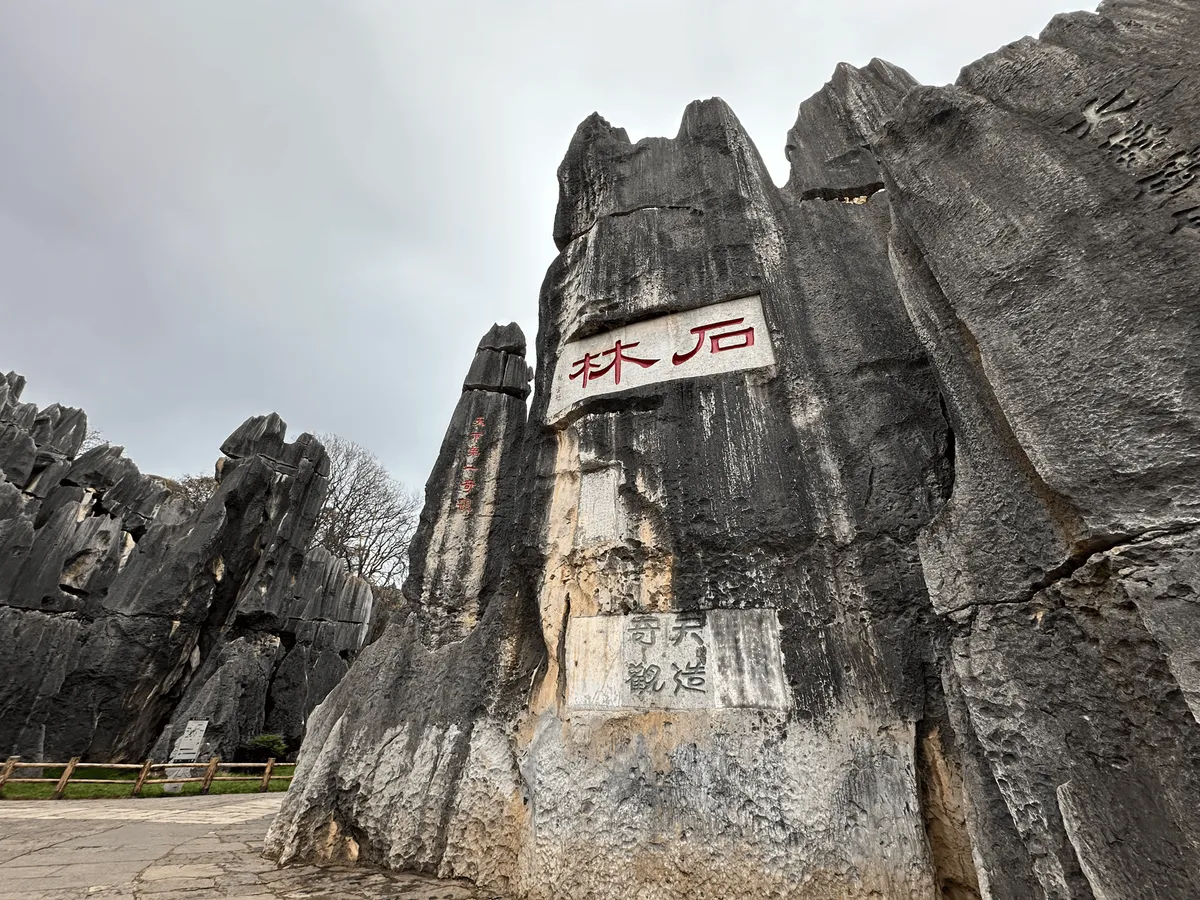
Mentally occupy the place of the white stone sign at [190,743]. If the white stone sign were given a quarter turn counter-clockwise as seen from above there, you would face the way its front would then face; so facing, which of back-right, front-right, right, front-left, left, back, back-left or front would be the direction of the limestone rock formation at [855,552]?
right

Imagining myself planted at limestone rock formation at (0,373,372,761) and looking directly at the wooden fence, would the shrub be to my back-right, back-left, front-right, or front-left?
front-left

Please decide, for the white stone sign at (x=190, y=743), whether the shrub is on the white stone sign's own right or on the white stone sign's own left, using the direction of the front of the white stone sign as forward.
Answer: on the white stone sign's own left

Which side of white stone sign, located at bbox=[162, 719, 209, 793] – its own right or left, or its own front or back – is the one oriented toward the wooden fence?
front

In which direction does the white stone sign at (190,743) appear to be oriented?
toward the camera

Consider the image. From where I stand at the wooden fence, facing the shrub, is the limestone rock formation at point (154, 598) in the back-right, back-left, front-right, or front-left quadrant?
front-left

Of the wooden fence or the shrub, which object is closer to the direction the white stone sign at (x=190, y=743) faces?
the wooden fence
